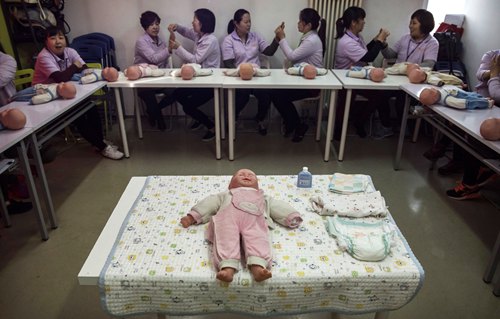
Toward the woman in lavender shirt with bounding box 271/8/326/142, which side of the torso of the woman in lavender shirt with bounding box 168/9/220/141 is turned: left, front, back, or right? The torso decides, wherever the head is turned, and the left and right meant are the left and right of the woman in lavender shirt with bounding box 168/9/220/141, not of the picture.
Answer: back

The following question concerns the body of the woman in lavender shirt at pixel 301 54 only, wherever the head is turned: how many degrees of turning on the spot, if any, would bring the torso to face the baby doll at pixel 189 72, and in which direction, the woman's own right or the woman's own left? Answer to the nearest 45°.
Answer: approximately 45° to the woman's own left

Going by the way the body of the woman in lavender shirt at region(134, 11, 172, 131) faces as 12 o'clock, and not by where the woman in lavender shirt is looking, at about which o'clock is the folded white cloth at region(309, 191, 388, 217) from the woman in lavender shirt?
The folded white cloth is roughly at 1 o'clock from the woman in lavender shirt.

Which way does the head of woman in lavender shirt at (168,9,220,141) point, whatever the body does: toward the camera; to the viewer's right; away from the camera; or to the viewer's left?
to the viewer's left

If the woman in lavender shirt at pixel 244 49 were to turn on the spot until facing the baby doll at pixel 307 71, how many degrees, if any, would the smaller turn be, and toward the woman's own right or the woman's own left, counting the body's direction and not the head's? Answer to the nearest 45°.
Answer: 0° — they already face it

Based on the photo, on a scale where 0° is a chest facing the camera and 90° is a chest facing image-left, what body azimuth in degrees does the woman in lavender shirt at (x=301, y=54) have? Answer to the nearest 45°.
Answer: approximately 90°

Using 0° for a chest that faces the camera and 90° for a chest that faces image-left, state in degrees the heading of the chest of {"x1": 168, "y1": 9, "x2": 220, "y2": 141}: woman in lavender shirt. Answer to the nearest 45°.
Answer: approximately 90°

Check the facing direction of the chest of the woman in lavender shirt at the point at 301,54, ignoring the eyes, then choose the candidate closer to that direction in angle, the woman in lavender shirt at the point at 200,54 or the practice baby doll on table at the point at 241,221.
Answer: the woman in lavender shirt

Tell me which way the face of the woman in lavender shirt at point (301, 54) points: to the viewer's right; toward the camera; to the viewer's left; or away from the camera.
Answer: to the viewer's left

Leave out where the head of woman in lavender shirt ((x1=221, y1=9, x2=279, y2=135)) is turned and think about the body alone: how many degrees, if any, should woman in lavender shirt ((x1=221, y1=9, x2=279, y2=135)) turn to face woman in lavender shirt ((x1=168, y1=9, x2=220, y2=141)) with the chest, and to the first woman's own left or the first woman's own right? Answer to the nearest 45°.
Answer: approximately 135° to the first woman's own right

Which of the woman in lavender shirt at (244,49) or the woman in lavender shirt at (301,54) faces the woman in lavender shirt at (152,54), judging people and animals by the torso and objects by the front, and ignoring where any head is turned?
the woman in lavender shirt at (301,54)

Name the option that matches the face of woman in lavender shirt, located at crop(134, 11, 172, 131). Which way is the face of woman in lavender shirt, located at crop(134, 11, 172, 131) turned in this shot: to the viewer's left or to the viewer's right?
to the viewer's right

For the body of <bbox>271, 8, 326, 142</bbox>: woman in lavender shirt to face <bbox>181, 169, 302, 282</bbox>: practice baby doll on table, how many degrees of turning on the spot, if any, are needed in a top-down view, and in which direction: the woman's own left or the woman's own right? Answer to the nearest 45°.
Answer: approximately 90° to the woman's own left

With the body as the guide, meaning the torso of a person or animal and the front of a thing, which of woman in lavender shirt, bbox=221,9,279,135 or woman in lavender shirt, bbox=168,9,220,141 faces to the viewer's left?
woman in lavender shirt, bbox=168,9,220,141

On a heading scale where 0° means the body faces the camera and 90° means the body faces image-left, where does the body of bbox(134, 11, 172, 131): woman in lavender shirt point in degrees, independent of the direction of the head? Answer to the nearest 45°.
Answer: approximately 315°
